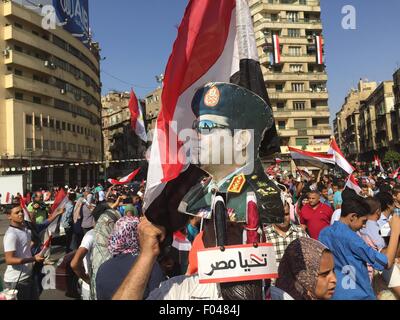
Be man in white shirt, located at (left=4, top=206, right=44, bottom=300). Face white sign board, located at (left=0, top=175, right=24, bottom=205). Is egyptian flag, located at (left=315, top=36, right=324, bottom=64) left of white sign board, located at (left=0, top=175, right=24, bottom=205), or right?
right

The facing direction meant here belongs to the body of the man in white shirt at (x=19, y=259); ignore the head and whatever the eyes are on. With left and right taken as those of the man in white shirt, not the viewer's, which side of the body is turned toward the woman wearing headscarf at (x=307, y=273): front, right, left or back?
front

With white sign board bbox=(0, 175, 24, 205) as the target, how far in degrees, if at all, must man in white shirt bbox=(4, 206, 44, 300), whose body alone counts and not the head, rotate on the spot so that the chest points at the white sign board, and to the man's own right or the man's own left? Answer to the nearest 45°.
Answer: approximately 135° to the man's own left

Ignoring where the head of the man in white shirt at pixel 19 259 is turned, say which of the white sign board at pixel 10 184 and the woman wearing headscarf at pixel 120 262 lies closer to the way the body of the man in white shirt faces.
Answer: the woman wearing headscarf

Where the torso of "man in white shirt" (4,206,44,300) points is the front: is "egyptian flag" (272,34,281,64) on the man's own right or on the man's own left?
on the man's own left

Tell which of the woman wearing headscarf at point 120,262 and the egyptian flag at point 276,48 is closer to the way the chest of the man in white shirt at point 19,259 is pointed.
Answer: the woman wearing headscarf

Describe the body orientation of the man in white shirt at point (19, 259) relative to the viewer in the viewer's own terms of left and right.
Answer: facing the viewer and to the right of the viewer

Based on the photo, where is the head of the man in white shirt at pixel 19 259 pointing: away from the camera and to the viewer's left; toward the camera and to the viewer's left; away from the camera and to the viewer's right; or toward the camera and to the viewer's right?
toward the camera and to the viewer's right

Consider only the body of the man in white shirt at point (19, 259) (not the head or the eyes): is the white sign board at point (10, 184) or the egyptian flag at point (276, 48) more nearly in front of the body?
the egyptian flag

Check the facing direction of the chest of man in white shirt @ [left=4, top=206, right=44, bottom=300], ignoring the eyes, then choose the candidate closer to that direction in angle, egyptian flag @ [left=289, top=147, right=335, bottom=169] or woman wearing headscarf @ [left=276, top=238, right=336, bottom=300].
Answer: the woman wearing headscarf

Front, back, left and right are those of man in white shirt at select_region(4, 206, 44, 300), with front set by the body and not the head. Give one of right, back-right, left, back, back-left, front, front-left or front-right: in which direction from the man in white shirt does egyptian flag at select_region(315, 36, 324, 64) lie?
left

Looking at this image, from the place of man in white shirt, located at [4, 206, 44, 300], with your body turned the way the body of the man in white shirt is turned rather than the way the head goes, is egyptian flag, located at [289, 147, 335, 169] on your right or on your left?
on your left

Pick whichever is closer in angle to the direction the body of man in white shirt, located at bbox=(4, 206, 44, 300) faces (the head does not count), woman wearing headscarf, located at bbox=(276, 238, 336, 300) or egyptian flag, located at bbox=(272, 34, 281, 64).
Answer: the woman wearing headscarf

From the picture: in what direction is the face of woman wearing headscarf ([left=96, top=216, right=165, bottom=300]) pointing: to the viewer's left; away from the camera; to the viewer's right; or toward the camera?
away from the camera
